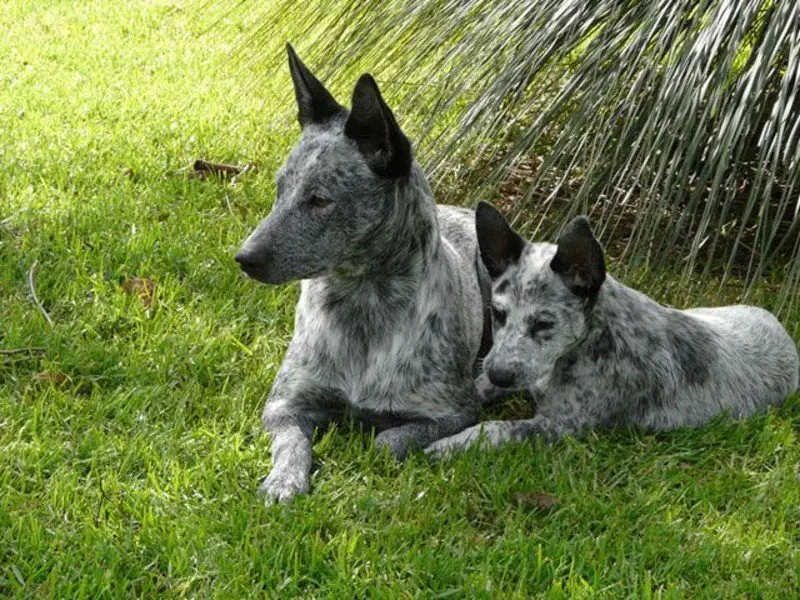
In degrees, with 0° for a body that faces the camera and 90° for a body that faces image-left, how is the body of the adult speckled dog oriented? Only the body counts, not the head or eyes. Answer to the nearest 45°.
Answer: approximately 45°

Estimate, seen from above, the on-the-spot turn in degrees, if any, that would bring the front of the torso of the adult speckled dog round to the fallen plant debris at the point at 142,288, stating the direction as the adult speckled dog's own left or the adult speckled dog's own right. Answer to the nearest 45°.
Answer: approximately 90° to the adult speckled dog's own right

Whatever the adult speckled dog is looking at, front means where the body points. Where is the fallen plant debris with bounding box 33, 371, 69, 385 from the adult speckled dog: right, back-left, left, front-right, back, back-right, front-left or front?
front-right

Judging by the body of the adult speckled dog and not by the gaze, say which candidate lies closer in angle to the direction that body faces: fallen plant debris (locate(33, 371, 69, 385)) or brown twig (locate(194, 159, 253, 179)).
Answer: the fallen plant debris

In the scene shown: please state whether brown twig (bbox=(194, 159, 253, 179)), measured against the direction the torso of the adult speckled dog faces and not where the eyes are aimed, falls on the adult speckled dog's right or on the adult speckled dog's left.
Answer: on the adult speckled dog's right

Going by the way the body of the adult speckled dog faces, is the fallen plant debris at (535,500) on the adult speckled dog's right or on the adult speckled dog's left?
on the adult speckled dog's left

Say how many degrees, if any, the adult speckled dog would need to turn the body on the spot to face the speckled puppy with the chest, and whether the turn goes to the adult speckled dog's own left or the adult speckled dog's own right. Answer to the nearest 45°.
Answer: approximately 135° to the adult speckled dog's own left
